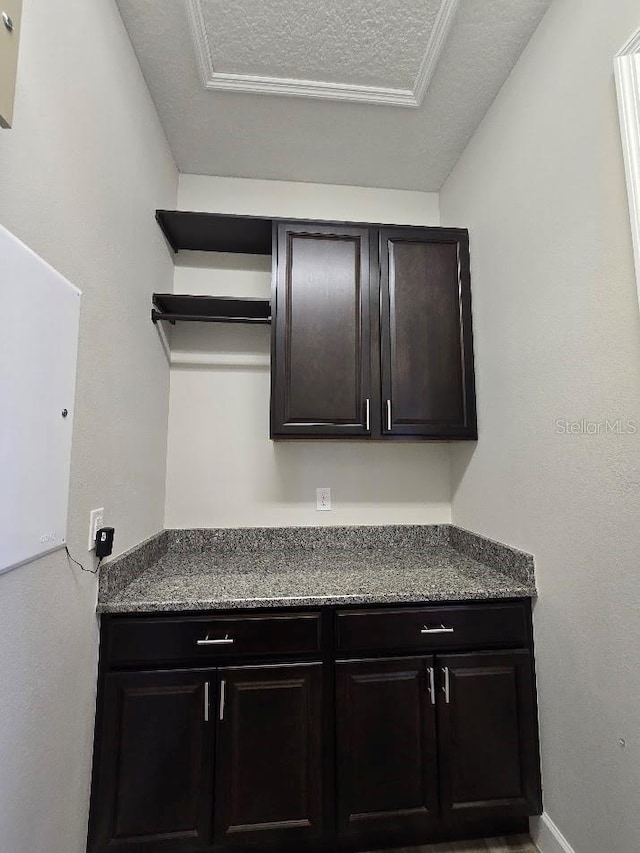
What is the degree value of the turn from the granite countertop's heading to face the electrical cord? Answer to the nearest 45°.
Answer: approximately 45° to its right

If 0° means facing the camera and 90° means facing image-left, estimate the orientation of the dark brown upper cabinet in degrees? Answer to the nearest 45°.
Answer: approximately 0°

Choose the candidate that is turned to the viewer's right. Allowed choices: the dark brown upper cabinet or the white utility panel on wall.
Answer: the white utility panel on wall

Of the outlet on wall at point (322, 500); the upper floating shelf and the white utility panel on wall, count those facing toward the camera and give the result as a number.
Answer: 2

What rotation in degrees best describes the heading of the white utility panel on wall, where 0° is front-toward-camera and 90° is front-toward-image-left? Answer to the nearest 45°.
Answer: approximately 270°

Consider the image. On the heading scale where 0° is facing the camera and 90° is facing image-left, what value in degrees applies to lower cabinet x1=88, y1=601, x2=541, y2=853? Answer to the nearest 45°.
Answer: approximately 0°
